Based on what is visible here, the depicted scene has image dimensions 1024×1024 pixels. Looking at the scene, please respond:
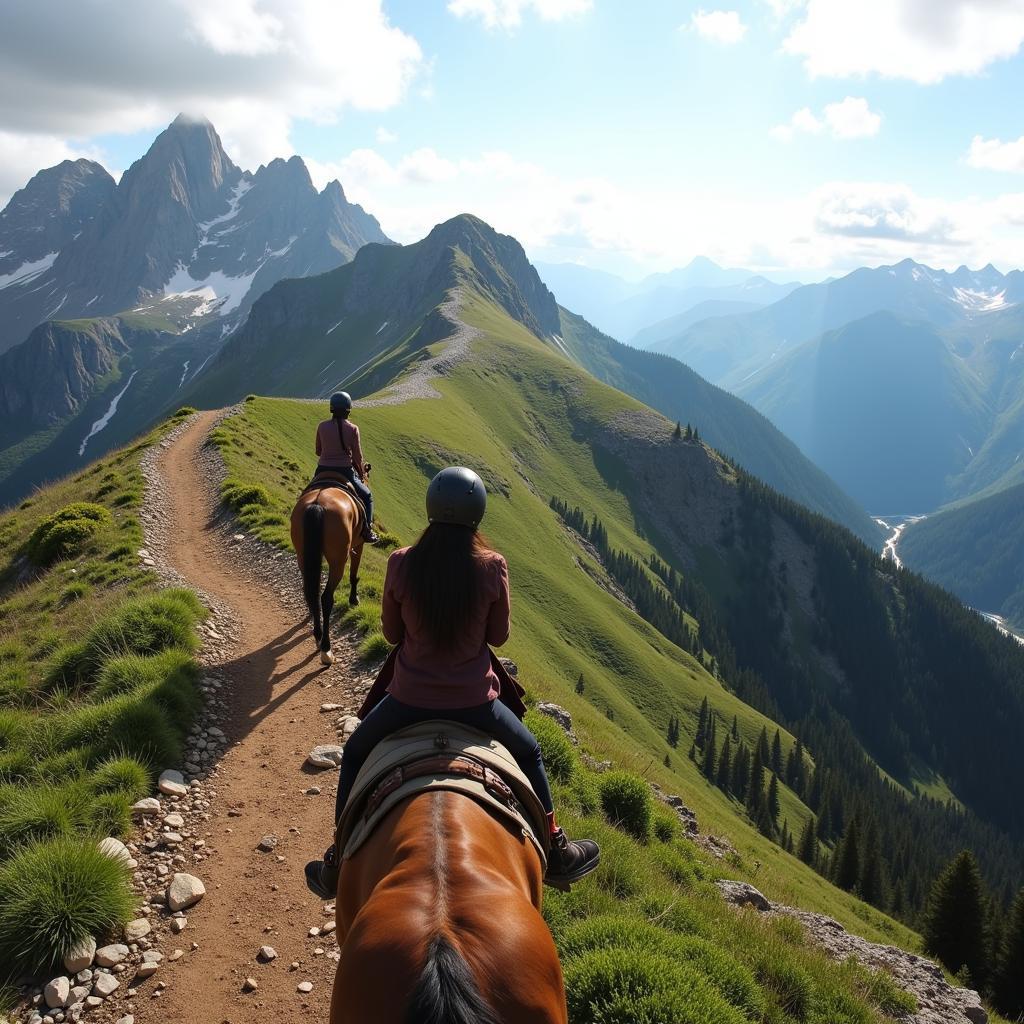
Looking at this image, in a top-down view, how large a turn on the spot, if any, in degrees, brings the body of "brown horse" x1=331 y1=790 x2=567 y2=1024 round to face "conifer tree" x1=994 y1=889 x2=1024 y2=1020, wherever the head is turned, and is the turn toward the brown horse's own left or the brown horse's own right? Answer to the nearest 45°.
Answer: approximately 45° to the brown horse's own right

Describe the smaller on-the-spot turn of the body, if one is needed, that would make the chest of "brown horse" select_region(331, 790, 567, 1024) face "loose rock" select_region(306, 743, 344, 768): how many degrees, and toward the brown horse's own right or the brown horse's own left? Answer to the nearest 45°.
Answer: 0° — it already faces it

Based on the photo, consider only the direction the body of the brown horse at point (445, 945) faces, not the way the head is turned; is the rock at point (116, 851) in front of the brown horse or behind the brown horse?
in front

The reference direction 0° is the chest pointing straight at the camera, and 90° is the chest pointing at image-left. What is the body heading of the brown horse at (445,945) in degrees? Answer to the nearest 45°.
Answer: approximately 180°

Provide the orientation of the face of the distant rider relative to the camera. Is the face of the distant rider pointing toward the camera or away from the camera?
away from the camera
